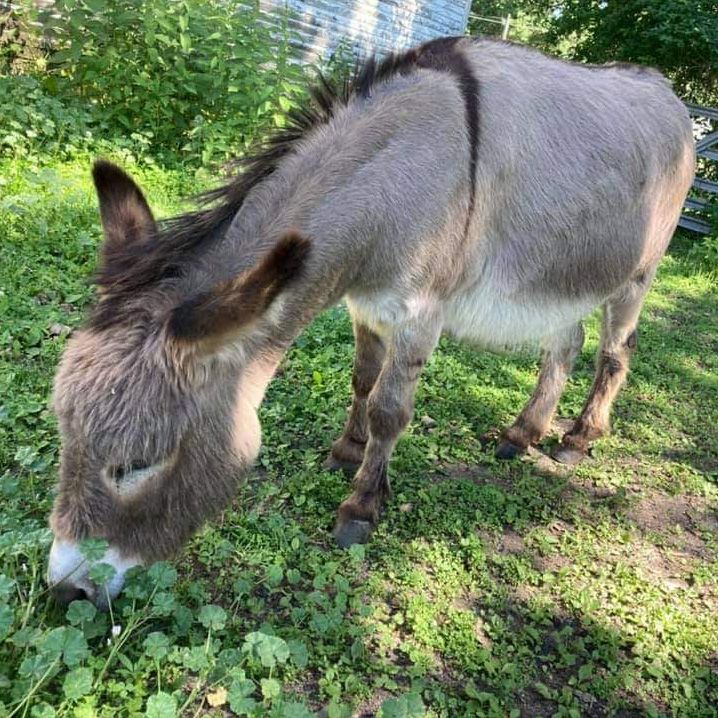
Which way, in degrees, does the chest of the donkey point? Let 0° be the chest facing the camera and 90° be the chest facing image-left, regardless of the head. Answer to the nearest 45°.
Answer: approximately 45°

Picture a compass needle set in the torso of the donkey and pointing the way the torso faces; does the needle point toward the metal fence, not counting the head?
no

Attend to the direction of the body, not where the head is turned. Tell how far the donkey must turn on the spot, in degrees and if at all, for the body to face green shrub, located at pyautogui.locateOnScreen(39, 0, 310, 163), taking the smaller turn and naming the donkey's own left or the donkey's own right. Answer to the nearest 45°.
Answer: approximately 90° to the donkey's own right

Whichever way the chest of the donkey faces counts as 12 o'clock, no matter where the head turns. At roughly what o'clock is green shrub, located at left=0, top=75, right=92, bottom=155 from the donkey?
The green shrub is roughly at 3 o'clock from the donkey.
